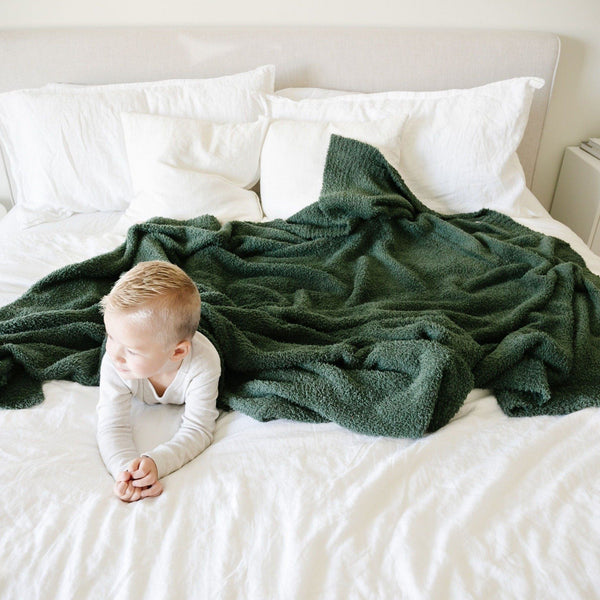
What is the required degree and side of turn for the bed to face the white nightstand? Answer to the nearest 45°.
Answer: approximately 135° to its left

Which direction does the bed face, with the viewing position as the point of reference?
facing the viewer
